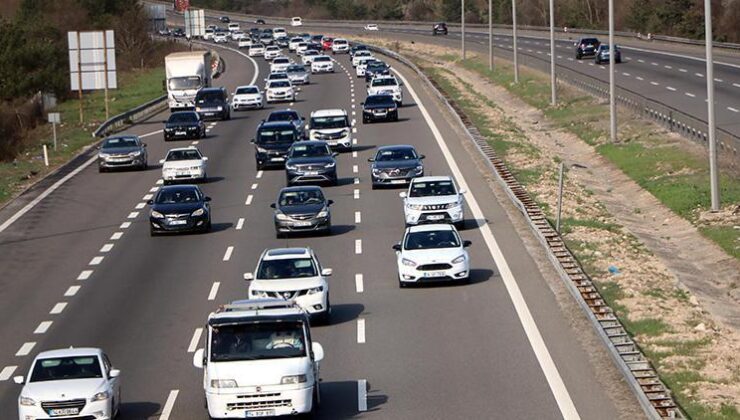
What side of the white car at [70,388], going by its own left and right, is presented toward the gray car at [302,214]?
back

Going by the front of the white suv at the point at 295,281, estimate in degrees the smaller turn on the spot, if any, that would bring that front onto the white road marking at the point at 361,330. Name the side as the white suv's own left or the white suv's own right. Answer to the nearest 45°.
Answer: approximately 45° to the white suv's own left

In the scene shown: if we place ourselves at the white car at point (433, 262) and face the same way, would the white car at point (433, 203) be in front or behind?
behind

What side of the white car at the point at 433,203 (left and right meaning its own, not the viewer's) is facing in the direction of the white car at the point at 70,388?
front

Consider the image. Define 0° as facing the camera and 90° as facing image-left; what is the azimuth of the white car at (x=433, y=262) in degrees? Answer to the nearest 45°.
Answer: approximately 0°

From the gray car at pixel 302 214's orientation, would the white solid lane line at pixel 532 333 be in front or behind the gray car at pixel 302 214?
in front

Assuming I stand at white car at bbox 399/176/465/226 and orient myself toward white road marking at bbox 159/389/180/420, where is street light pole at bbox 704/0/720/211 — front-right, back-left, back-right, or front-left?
back-left

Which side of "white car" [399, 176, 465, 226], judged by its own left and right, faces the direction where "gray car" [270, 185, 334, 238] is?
right

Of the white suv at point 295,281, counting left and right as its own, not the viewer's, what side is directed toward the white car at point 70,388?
front

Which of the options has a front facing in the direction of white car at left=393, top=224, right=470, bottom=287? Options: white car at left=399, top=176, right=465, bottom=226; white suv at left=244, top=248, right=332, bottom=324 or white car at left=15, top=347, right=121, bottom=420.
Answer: white car at left=399, top=176, right=465, bottom=226

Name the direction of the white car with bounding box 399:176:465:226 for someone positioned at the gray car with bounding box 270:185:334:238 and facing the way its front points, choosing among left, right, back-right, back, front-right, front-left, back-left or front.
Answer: left

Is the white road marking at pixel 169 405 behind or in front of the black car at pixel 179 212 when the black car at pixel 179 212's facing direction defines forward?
in front
